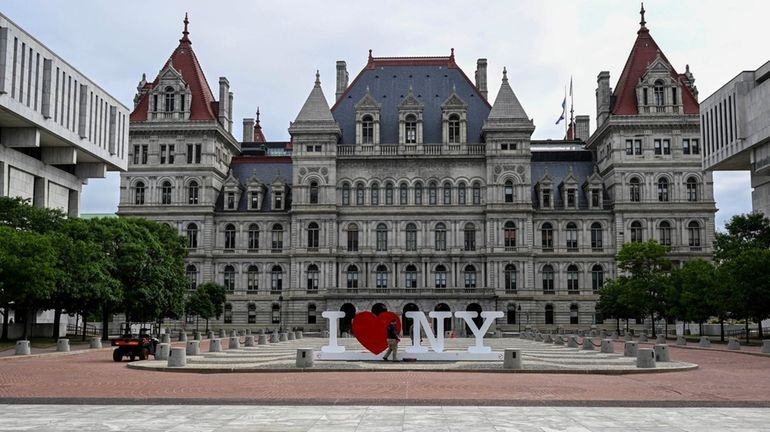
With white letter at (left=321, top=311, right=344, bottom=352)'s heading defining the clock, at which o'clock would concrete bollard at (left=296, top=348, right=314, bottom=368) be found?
The concrete bollard is roughly at 12 o'clock from the white letter.

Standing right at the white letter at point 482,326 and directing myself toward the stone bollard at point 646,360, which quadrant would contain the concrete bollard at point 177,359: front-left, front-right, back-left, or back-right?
back-right

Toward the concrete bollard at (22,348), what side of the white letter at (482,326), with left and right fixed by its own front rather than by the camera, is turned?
right

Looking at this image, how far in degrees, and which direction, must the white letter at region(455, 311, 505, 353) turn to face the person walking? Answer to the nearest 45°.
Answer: approximately 45° to its right

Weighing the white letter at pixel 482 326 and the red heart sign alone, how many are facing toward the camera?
2

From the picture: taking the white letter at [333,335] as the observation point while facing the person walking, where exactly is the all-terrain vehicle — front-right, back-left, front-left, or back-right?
back-right

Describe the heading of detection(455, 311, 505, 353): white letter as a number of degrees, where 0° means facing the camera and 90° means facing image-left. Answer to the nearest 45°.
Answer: approximately 0°

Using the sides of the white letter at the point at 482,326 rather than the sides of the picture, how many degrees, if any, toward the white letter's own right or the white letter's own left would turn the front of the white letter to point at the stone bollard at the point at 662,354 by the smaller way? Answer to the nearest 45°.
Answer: approximately 90° to the white letter's own left

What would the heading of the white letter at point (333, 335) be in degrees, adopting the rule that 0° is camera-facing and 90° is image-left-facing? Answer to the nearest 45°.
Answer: approximately 0°

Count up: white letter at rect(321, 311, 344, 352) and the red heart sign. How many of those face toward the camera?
2

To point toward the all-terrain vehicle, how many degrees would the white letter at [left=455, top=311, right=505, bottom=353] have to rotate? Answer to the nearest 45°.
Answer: approximately 90° to its right
